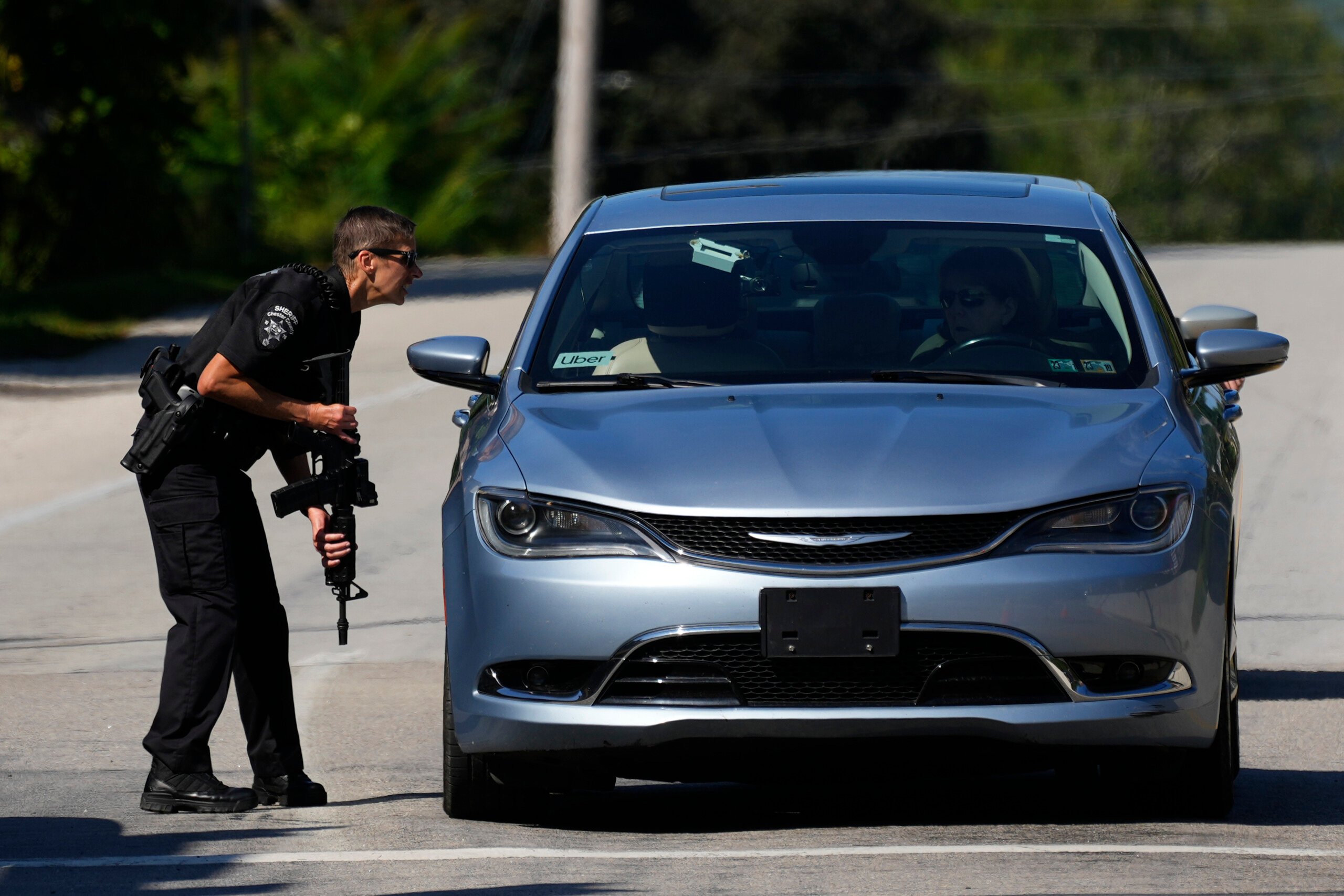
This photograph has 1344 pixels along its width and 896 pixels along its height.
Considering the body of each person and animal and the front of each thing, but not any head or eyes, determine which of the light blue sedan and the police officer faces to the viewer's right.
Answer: the police officer

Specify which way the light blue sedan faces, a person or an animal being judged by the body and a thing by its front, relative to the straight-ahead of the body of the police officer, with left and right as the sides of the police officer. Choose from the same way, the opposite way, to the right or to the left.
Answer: to the right

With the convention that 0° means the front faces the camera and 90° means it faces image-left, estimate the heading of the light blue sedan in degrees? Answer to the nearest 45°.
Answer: approximately 0°

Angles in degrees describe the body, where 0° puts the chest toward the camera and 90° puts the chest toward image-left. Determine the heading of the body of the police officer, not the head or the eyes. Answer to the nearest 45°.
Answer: approximately 270°

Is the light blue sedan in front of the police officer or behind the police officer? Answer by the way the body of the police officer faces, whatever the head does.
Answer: in front

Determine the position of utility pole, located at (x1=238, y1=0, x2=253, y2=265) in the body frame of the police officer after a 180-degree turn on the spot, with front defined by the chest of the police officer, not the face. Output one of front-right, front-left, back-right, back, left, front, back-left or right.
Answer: right

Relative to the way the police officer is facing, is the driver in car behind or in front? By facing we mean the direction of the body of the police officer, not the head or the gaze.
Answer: in front

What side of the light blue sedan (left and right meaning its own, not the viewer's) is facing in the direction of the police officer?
right

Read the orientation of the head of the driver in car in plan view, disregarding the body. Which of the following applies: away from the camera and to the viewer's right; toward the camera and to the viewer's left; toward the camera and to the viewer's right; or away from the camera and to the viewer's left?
toward the camera and to the viewer's left

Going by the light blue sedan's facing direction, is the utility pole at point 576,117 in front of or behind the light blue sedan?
behind

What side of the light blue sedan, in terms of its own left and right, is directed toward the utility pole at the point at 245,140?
back

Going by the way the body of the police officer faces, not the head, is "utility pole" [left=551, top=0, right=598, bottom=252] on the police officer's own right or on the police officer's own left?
on the police officer's own left

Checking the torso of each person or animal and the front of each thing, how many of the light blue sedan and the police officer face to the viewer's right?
1

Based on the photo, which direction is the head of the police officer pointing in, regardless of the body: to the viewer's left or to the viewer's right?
to the viewer's right
